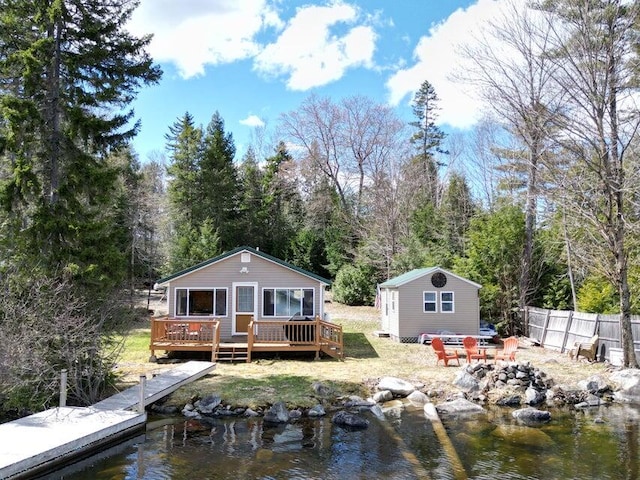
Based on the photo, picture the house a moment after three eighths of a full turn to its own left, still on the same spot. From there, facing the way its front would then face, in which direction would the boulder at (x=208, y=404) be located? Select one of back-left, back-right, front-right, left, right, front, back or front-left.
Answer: back-right

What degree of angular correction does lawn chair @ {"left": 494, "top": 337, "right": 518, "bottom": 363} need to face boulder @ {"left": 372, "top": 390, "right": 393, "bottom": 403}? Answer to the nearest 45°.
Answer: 0° — it already faces it

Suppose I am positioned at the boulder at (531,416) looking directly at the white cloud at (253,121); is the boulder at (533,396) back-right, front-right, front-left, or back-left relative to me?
front-right

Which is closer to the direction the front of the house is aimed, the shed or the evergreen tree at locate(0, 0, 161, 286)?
the evergreen tree

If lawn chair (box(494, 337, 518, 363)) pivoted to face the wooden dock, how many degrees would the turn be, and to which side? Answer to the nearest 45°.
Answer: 0° — it already faces it

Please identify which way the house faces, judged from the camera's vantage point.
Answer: facing the viewer

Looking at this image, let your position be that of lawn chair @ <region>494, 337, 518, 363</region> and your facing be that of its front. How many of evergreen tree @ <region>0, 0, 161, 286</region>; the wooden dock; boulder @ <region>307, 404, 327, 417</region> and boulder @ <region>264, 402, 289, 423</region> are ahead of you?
4

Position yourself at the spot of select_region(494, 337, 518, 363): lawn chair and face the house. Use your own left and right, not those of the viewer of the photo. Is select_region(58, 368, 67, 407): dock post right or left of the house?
left

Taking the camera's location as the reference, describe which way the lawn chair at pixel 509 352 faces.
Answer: facing the viewer and to the left of the viewer

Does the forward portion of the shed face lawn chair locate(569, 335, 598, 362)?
no
